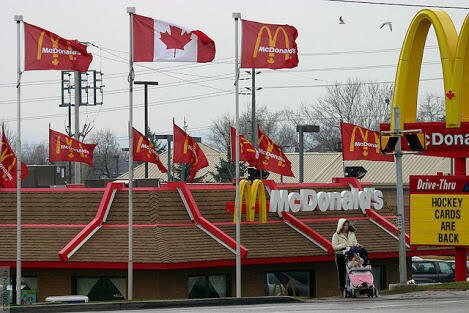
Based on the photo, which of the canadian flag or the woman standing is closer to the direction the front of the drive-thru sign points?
the woman standing

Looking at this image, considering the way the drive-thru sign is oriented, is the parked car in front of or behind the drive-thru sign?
behind

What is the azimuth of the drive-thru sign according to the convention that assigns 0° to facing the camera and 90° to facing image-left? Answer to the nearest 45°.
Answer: approximately 0°

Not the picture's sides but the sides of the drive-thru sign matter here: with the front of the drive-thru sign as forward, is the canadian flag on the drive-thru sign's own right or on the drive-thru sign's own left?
on the drive-thru sign's own right

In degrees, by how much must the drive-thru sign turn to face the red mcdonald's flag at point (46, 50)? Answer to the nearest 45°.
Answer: approximately 90° to its right

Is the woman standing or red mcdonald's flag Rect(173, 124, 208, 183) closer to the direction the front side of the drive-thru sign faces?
the woman standing
